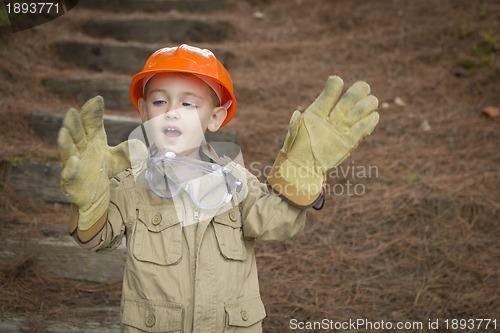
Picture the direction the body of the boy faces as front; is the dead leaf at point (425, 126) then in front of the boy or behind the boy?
behind

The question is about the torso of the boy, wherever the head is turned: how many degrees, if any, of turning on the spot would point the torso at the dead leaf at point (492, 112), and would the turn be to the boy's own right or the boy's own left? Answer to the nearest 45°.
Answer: approximately 135° to the boy's own left

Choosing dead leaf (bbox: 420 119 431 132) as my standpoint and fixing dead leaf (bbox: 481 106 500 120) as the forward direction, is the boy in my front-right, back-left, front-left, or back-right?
back-right

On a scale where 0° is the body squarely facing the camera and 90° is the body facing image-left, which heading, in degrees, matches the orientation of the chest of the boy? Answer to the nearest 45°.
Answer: approximately 0°
